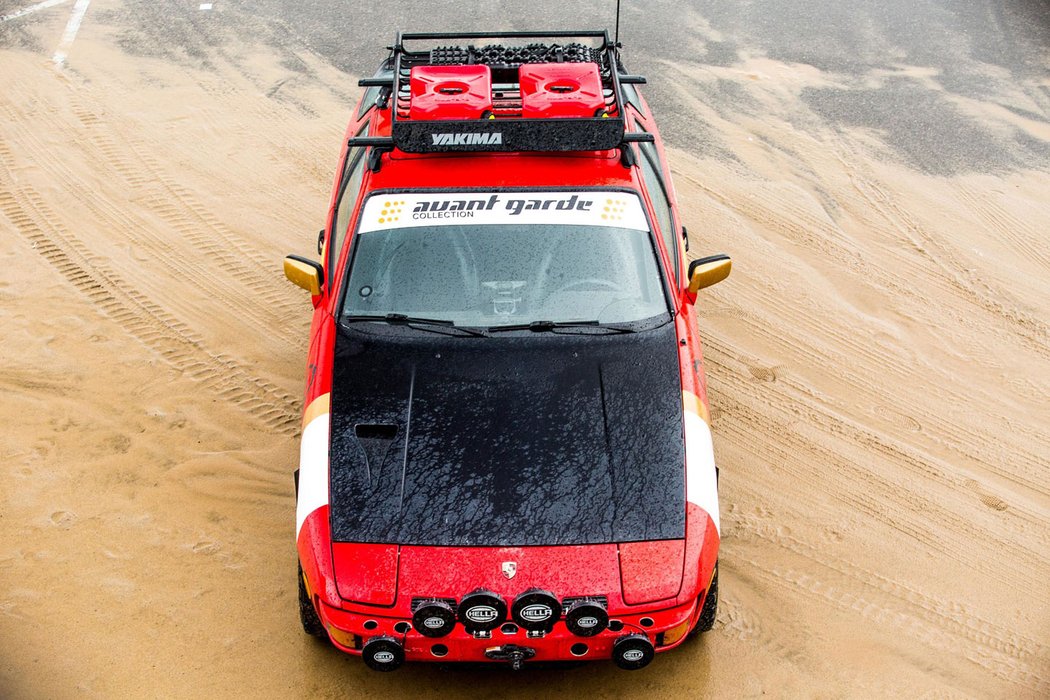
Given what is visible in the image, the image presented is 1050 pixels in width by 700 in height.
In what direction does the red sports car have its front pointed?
toward the camera
